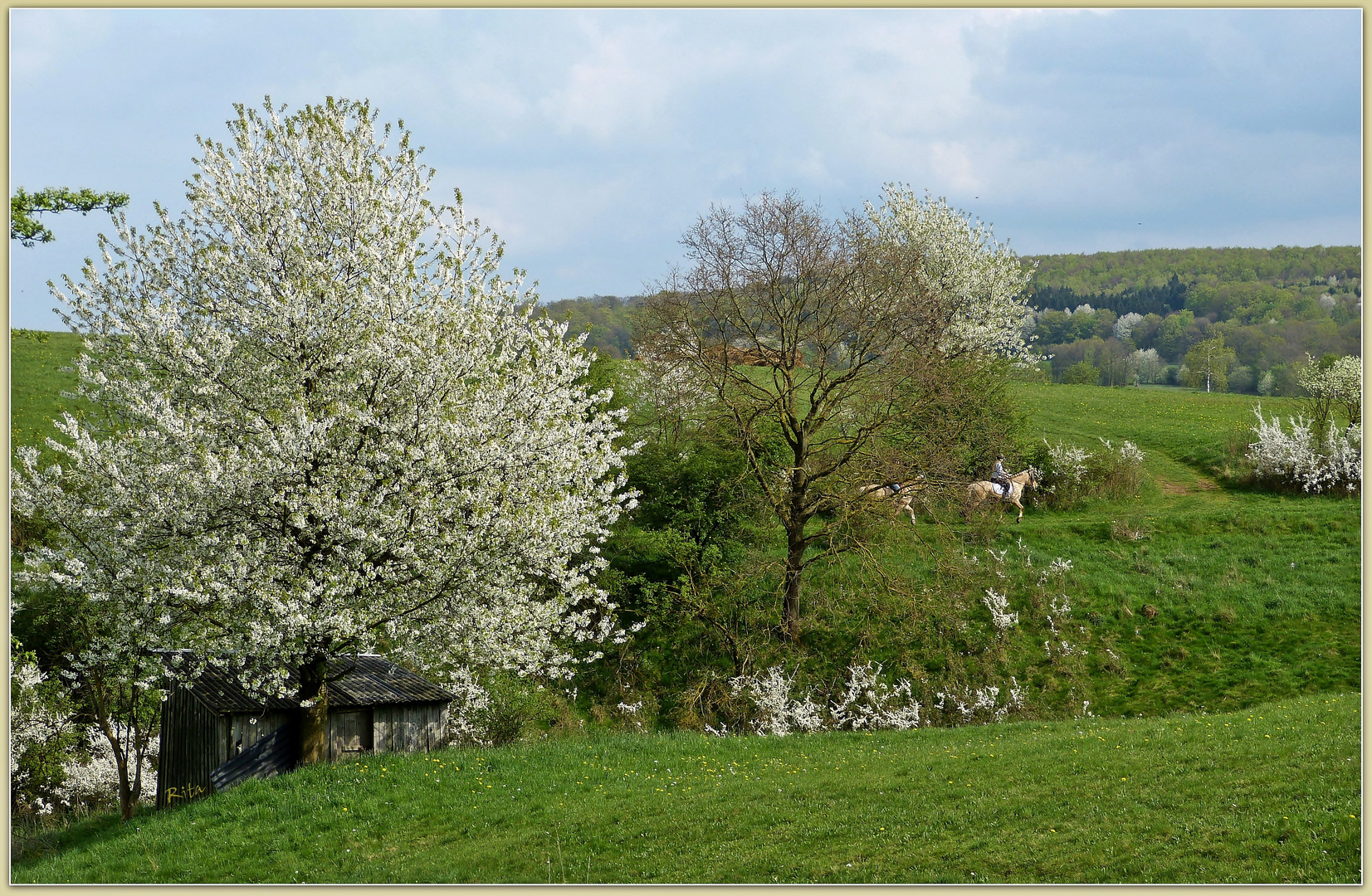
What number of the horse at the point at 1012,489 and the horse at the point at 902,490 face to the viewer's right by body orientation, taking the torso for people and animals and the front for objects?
2

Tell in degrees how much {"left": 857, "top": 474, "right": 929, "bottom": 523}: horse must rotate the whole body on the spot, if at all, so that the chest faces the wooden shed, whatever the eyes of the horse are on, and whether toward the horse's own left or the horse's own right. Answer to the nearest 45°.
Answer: approximately 135° to the horse's own right

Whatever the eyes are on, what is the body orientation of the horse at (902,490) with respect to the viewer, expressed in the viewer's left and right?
facing to the right of the viewer

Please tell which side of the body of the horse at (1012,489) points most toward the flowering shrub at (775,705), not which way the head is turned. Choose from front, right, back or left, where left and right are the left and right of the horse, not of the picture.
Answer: right

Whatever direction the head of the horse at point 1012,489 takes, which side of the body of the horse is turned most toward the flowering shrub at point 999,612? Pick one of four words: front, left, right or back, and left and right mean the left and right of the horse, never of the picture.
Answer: right

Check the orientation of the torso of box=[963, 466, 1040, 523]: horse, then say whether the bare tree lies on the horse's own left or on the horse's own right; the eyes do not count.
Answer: on the horse's own right

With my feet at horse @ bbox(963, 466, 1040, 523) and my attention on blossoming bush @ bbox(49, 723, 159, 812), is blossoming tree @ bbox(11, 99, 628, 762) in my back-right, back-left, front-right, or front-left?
front-left

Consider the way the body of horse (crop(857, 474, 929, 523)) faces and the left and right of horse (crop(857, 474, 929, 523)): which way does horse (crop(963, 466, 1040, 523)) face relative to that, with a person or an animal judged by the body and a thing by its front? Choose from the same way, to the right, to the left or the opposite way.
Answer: the same way

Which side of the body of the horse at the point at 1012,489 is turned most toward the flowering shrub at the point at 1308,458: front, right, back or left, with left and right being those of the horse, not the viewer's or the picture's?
front

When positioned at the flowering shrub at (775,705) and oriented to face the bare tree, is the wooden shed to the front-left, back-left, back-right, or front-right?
back-left

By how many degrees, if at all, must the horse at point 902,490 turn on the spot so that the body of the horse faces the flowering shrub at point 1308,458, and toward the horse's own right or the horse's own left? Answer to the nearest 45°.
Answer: approximately 45° to the horse's own left

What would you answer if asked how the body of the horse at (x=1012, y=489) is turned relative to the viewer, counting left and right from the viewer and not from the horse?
facing to the right of the viewer
